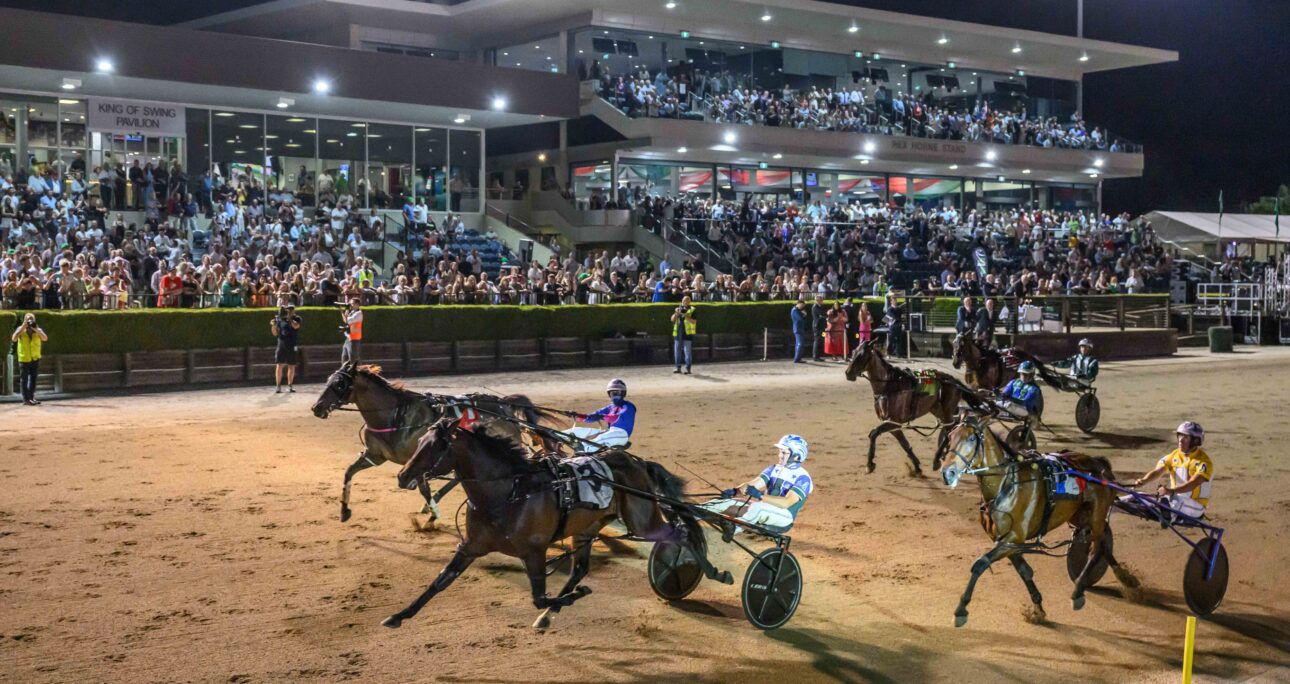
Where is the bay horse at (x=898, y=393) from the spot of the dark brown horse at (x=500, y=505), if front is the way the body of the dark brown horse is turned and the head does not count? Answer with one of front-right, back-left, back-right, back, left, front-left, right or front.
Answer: back

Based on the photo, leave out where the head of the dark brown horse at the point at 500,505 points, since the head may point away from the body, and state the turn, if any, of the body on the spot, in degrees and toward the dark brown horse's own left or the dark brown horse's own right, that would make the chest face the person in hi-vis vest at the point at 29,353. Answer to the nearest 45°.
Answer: approximately 90° to the dark brown horse's own right

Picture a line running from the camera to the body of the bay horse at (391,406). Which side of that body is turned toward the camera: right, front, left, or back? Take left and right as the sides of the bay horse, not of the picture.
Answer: left

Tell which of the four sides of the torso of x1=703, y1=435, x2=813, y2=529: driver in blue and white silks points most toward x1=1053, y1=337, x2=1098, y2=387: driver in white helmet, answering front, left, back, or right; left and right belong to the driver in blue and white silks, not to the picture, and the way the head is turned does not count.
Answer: back

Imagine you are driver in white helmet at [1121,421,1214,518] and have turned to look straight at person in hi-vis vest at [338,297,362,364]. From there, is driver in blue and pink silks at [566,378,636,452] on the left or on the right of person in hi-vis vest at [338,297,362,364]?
left
